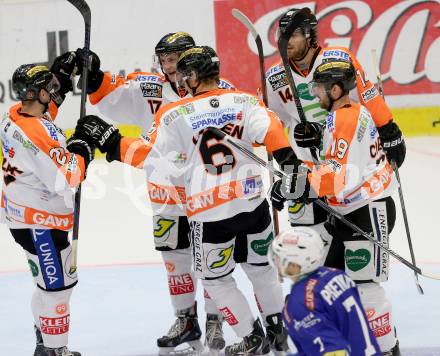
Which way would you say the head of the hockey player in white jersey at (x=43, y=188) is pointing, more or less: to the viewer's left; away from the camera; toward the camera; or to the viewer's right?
to the viewer's right

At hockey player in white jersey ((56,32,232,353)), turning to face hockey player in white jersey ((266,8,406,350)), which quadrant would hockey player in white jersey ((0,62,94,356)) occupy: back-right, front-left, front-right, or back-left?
back-right

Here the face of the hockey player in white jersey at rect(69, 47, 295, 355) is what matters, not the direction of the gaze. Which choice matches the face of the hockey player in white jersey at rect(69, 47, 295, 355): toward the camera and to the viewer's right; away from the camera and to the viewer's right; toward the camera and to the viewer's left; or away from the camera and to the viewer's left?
away from the camera and to the viewer's left

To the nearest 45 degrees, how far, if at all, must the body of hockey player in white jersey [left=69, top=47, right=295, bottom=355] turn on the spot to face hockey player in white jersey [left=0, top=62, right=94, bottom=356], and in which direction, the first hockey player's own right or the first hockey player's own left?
approximately 45° to the first hockey player's own left

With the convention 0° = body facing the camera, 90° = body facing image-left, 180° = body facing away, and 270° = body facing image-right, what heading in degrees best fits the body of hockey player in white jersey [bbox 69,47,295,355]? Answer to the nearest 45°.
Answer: approximately 135°

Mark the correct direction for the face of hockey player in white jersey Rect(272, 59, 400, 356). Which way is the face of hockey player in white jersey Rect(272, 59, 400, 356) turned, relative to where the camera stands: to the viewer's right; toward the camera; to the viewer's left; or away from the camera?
to the viewer's left
